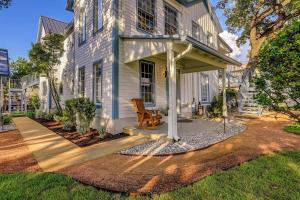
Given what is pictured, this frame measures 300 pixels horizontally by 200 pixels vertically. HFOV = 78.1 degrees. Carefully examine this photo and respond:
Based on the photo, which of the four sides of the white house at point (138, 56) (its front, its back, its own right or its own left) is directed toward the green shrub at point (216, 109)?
left

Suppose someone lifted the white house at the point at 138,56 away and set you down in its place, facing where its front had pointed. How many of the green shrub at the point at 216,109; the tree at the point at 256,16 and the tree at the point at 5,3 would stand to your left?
2

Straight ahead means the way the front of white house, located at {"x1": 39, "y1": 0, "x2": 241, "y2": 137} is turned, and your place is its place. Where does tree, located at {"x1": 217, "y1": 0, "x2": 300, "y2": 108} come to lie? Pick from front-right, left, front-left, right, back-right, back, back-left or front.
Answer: left
